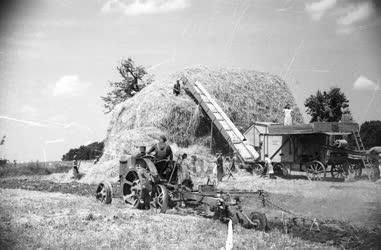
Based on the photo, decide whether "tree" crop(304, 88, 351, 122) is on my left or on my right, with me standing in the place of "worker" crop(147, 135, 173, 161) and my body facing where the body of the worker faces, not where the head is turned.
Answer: on my right

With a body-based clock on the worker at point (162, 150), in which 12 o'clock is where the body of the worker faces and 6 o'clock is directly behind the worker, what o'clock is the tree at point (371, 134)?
The tree is roughly at 3 o'clock from the worker.

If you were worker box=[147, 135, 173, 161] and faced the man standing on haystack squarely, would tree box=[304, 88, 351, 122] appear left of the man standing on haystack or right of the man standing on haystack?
right

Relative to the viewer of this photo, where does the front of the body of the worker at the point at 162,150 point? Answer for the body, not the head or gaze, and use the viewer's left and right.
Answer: facing away from the viewer and to the left of the viewer
